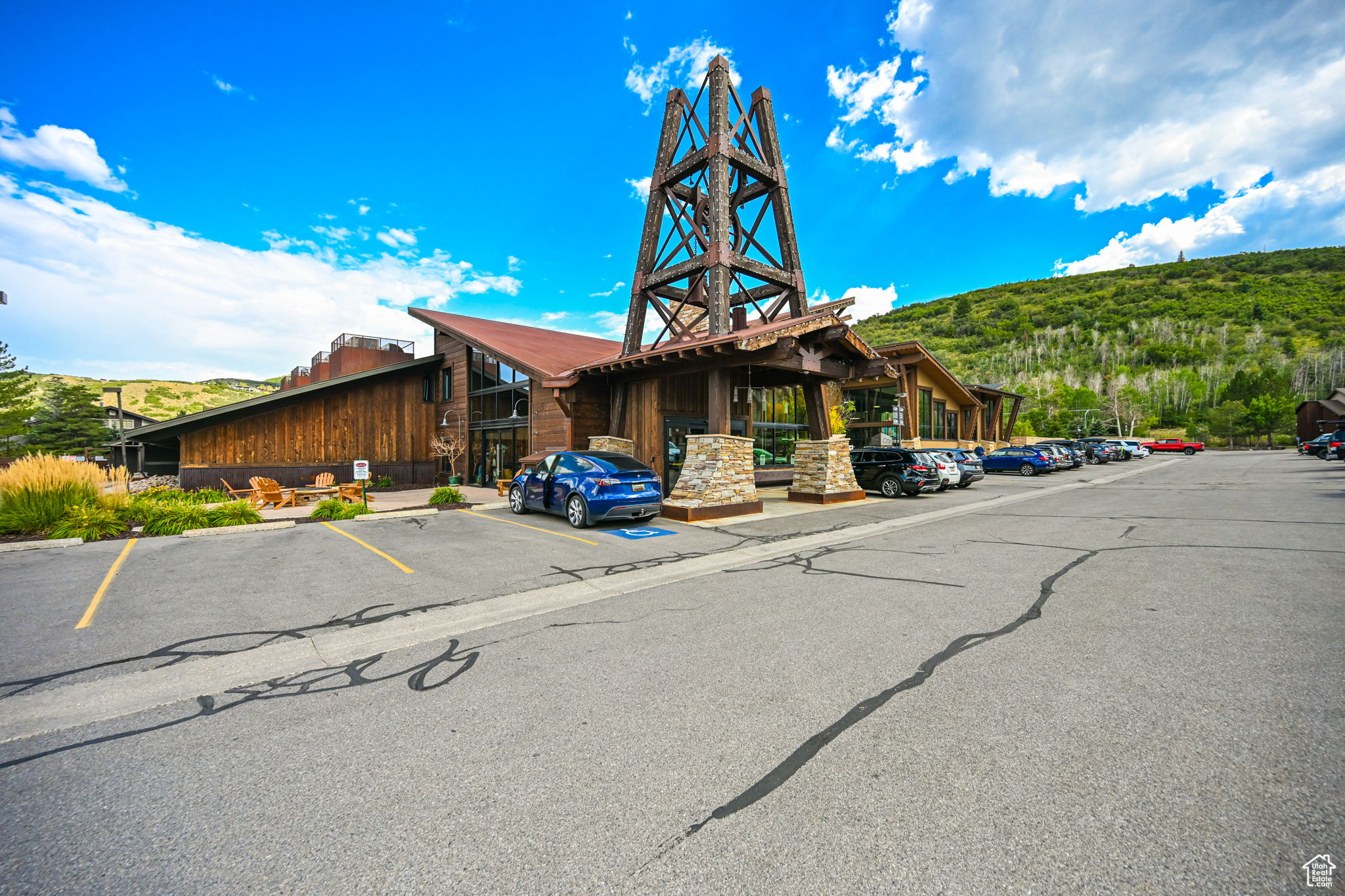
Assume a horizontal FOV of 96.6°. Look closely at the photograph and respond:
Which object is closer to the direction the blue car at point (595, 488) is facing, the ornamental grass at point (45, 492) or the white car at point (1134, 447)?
the ornamental grass

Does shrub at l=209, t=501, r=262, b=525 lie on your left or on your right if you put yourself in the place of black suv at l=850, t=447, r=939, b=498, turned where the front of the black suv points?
on your left

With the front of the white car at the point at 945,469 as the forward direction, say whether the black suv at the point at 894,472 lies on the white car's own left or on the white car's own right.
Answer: on the white car's own left

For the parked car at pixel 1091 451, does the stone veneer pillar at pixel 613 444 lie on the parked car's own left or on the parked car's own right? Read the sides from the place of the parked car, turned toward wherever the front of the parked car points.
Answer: on the parked car's own left

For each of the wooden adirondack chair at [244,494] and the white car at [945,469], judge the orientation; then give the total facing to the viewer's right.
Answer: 1

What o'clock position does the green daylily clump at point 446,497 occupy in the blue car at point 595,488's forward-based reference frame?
The green daylily clump is roughly at 12 o'clock from the blue car.

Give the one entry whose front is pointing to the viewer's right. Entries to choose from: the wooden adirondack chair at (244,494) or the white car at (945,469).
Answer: the wooden adirondack chair

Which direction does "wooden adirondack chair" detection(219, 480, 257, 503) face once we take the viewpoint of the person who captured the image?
facing to the right of the viewer
